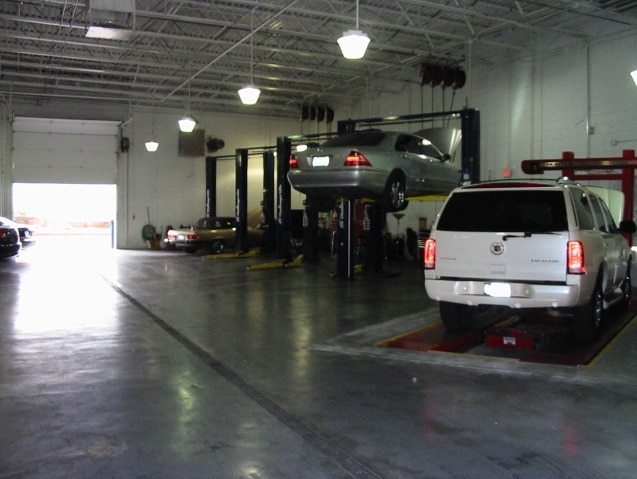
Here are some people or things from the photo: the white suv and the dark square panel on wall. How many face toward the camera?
1

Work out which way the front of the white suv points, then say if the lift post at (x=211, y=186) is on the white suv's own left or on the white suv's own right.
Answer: on the white suv's own left

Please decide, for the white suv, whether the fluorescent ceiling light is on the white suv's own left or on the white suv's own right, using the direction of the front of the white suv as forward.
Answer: on the white suv's own left

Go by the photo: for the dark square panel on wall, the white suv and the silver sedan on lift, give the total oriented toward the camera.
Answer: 1

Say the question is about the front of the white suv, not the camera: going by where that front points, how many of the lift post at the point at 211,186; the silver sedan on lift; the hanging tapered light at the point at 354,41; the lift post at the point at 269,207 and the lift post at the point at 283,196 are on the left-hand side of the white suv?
5

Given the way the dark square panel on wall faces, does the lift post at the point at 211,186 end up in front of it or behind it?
in front

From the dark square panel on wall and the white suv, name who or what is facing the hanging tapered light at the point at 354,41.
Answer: the dark square panel on wall

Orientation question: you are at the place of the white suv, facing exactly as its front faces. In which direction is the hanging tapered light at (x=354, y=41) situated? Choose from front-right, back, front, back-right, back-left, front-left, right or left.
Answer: left

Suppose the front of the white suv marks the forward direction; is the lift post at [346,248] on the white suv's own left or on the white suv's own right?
on the white suv's own left

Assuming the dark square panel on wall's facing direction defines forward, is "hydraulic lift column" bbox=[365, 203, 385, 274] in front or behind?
in front

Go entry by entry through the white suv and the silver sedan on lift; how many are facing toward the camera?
0

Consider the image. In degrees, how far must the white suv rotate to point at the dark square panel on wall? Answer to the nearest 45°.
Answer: approximately 90° to its left

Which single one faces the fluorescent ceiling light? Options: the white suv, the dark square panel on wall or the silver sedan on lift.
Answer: the dark square panel on wall

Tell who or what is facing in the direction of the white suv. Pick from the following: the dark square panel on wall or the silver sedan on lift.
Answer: the dark square panel on wall

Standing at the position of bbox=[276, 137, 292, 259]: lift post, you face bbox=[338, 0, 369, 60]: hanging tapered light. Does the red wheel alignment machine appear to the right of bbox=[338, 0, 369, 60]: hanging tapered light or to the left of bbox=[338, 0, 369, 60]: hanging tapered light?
left

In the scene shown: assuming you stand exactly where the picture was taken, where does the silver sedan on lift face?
facing away from the viewer and to the right of the viewer

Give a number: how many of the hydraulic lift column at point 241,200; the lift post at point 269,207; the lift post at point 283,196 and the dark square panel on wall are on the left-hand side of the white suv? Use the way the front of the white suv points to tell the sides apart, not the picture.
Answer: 4

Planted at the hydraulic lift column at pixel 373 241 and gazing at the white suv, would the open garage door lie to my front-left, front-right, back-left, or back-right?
back-right

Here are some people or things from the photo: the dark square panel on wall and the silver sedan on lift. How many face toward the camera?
1
